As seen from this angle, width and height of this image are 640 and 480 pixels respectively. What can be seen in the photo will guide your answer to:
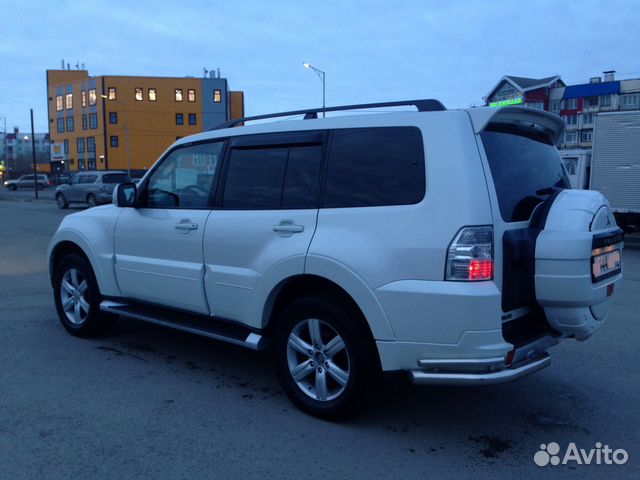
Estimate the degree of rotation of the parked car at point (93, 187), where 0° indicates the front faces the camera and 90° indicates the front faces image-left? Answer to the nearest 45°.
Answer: approximately 135°

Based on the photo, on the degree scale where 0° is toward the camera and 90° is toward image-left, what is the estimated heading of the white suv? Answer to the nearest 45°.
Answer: approximately 135°

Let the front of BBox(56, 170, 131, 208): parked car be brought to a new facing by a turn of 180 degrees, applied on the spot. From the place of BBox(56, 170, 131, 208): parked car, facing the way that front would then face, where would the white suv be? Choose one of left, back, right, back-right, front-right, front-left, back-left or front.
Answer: front-right

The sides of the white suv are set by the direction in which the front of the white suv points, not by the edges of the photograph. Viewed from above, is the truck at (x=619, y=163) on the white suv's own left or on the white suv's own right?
on the white suv's own right

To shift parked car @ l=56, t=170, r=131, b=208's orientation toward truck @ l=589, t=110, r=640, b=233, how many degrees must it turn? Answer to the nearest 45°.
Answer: approximately 180°
